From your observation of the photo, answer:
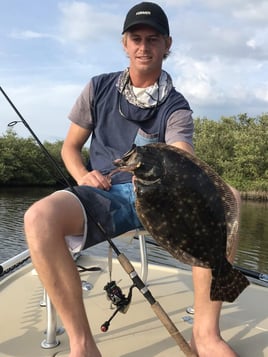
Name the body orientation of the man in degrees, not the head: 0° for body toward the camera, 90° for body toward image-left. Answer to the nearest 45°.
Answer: approximately 0°
